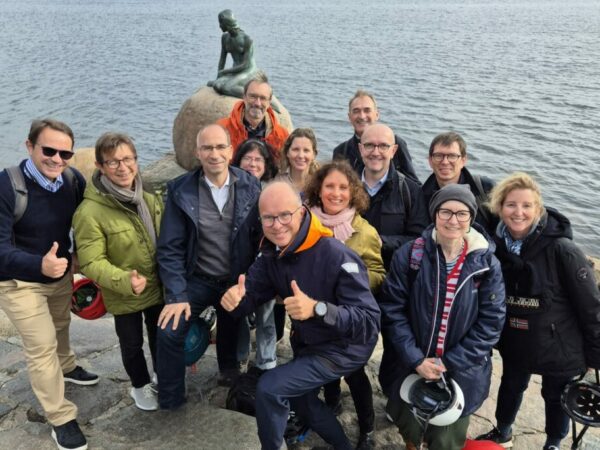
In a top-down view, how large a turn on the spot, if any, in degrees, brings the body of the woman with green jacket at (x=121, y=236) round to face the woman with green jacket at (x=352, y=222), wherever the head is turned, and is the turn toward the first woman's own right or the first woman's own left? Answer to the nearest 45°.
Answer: approximately 45° to the first woman's own left

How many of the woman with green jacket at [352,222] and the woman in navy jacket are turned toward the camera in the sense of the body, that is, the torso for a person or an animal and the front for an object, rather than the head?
2

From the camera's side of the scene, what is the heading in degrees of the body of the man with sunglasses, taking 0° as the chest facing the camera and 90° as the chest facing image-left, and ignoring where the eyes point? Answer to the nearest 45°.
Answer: approximately 315°

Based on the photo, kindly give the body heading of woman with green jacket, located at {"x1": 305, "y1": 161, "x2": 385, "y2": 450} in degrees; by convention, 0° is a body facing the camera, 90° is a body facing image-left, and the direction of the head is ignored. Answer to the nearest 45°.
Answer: approximately 0°

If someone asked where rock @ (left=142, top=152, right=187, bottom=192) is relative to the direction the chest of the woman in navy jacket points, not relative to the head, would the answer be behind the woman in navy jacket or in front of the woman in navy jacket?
behind

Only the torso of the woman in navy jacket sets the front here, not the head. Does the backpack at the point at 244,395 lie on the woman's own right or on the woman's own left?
on the woman's own right

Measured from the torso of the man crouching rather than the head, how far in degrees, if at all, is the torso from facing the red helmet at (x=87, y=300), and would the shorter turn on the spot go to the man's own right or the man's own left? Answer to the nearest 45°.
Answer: approximately 90° to the man's own right
